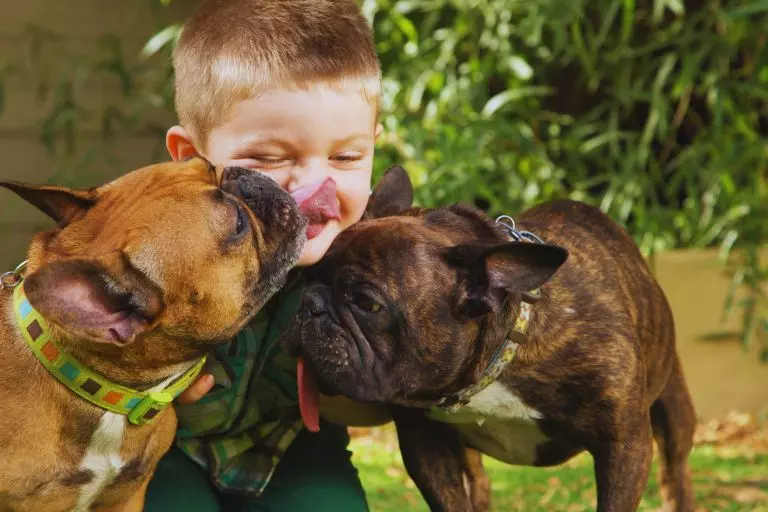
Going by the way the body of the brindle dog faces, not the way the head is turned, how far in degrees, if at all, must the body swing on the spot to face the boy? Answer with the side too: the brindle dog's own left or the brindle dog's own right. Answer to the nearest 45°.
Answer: approximately 90° to the brindle dog's own right

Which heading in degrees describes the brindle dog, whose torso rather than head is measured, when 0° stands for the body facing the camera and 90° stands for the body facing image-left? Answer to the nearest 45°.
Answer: approximately 45°
